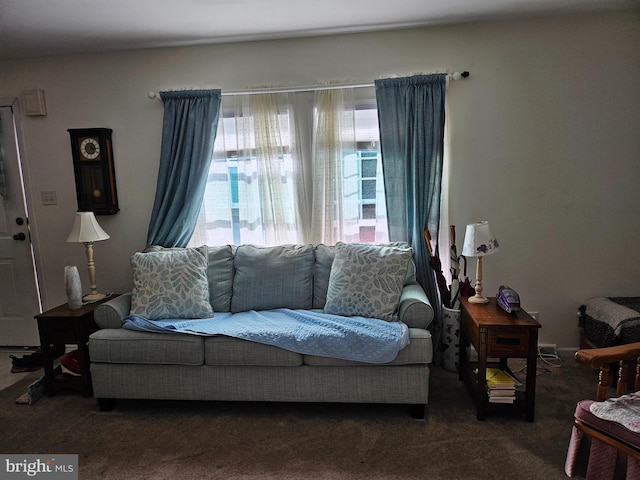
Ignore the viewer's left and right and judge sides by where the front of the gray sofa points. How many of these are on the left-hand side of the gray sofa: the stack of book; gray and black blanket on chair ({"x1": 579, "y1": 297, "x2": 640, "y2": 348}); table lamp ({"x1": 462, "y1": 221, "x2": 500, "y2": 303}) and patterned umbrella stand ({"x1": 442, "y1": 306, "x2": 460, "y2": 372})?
4

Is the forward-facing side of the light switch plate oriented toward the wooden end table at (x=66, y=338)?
yes

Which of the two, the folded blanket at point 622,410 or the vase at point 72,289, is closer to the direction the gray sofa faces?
the folded blanket

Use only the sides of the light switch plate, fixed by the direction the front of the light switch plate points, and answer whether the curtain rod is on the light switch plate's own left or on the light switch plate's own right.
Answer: on the light switch plate's own left

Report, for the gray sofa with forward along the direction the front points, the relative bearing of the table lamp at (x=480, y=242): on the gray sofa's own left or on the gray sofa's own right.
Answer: on the gray sofa's own left

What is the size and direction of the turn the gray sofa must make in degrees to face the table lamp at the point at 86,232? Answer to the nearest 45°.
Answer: approximately 135° to its right

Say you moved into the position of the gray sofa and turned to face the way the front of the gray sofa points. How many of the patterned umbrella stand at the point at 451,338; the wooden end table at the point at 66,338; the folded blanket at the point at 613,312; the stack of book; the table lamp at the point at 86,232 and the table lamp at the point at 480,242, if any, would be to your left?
4

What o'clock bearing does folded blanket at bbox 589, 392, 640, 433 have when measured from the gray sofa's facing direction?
The folded blanket is roughly at 10 o'clock from the gray sofa.

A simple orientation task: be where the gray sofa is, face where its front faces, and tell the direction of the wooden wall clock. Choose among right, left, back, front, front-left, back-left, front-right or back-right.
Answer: back-right

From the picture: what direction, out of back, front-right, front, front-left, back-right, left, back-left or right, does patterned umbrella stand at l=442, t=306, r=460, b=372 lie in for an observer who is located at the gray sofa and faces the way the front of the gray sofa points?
left

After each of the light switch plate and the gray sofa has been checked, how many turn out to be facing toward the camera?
2

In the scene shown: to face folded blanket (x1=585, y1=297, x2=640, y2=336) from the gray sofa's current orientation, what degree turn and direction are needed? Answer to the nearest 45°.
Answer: approximately 90° to its left

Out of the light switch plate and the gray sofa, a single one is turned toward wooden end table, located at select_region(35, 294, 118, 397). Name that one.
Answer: the light switch plate

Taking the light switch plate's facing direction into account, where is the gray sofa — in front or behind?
in front

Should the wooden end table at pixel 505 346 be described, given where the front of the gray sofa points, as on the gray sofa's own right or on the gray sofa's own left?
on the gray sofa's own left

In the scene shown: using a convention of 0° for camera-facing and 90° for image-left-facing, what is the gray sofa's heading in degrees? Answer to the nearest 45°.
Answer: approximately 0°
